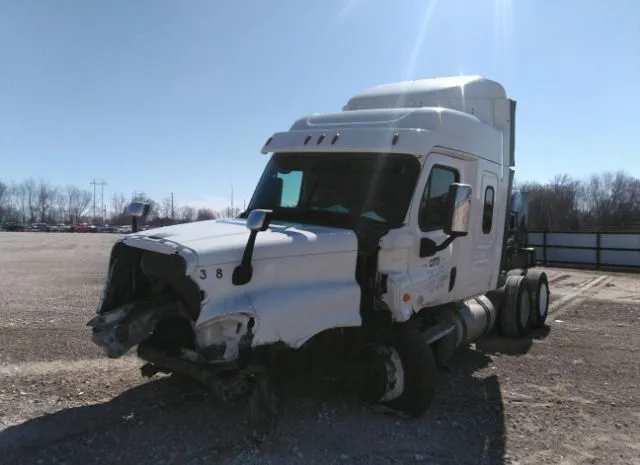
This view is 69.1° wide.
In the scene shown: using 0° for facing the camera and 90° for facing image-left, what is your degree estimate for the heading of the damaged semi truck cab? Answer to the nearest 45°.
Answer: approximately 45°

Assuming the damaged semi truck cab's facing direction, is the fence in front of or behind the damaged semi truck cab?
behind
